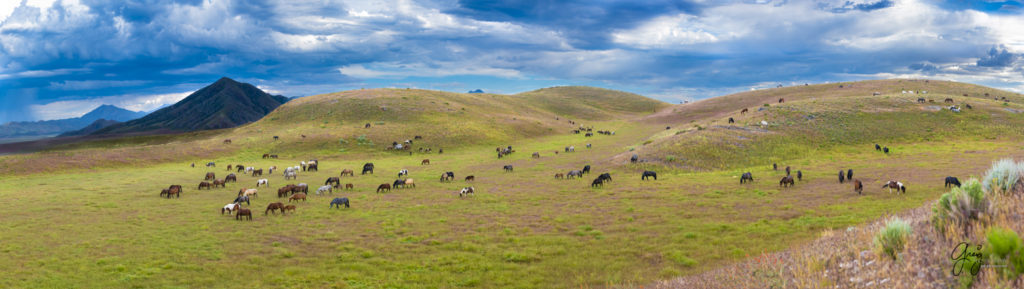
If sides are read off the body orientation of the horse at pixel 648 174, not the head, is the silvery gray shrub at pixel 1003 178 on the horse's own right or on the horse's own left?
on the horse's own left

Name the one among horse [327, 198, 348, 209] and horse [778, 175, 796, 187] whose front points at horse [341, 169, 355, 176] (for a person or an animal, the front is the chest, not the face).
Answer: horse [778, 175, 796, 187]

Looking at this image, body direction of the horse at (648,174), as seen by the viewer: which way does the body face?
to the viewer's left

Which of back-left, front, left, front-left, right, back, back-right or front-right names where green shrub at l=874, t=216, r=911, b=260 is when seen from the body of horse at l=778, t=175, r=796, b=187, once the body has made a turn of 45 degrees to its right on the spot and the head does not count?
back-left

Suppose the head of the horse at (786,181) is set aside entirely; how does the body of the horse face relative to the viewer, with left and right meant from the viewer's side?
facing to the left of the viewer

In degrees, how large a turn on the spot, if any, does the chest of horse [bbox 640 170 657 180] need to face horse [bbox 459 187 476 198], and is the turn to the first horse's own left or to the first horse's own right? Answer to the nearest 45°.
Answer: approximately 45° to the first horse's own left

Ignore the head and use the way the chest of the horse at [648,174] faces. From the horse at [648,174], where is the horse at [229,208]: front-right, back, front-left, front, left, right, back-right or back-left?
front-left

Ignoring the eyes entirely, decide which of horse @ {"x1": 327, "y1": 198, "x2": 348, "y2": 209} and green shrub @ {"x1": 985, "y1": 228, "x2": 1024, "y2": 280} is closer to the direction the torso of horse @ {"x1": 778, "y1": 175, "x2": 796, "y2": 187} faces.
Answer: the horse

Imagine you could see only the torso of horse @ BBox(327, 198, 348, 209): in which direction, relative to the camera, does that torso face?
to the viewer's left
